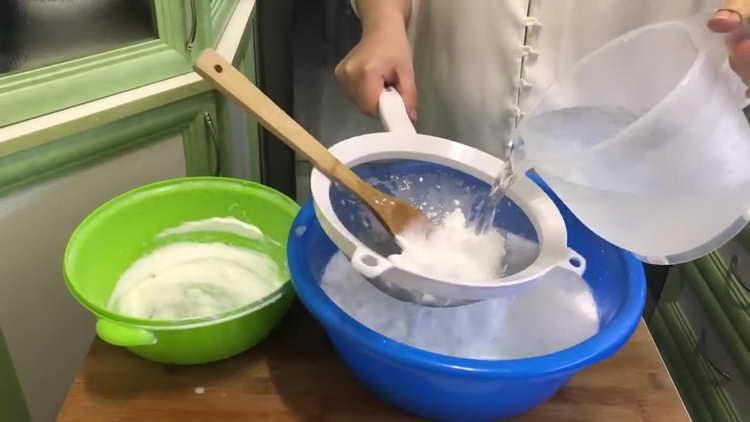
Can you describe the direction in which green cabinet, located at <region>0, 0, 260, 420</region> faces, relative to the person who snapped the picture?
facing the viewer and to the right of the viewer

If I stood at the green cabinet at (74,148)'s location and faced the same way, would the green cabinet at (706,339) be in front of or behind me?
in front

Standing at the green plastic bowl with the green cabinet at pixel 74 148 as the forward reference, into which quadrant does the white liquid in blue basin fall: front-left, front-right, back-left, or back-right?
back-right
